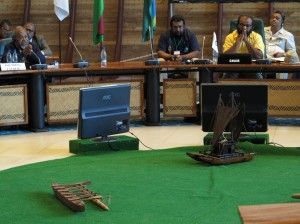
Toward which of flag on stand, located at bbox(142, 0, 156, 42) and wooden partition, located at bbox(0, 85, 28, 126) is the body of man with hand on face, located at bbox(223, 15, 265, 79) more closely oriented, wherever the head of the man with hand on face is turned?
the wooden partition

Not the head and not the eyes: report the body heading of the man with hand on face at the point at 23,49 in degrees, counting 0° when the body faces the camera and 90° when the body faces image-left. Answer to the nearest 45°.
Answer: approximately 315°

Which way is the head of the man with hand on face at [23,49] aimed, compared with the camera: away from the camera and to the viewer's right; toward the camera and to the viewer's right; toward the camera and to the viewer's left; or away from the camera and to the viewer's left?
toward the camera and to the viewer's right

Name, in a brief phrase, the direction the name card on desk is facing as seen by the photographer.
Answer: facing the viewer
